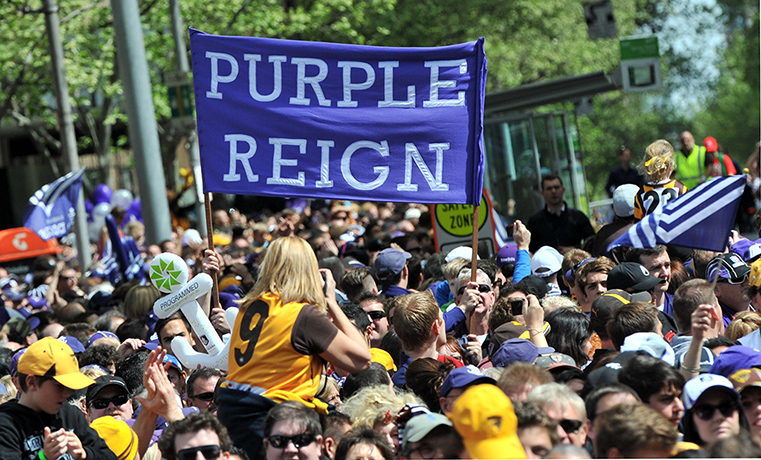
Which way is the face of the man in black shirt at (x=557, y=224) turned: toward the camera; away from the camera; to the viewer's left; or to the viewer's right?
toward the camera

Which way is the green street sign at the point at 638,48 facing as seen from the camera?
toward the camera

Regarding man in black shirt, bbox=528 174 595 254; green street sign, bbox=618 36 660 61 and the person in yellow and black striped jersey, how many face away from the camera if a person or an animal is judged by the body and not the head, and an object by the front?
1

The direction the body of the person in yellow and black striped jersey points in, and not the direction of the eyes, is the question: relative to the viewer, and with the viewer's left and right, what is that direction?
facing away from the viewer

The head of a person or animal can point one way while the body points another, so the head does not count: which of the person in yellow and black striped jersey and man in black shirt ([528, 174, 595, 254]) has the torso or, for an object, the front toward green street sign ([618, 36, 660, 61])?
the person in yellow and black striped jersey

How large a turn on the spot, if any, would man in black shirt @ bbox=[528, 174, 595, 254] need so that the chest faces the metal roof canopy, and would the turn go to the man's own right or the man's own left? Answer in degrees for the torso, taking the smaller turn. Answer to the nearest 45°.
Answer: approximately 180°

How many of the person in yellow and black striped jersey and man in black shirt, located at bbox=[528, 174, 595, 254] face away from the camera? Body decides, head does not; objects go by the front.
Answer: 1

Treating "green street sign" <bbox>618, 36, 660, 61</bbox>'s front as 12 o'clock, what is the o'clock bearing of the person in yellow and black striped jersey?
The person in yellow and black striped jersey is roughly at 12 o'clock from the green street sign.

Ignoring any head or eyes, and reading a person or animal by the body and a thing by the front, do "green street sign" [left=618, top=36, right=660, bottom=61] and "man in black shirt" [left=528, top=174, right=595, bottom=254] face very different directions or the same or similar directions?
same or similar directions

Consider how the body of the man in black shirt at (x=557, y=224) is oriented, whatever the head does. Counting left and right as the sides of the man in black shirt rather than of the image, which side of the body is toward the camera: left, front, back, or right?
front

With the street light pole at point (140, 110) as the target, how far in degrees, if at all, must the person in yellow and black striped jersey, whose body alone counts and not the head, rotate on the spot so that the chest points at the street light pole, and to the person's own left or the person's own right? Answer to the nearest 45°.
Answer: approximately 45° to the person's own left

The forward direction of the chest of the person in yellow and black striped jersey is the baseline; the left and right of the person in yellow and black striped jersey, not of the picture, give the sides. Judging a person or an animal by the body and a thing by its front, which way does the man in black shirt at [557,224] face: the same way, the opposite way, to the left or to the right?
the opposite way

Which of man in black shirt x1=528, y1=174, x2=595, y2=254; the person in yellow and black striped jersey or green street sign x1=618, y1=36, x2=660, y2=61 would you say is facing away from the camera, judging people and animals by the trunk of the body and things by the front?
the person in yellow and black striped jersey

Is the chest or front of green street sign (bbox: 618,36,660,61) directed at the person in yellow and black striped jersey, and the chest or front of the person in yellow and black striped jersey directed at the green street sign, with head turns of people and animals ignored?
yes

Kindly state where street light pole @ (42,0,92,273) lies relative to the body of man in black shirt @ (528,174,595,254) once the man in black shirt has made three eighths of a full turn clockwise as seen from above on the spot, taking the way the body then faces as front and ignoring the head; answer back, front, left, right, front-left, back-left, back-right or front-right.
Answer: front
